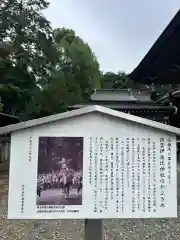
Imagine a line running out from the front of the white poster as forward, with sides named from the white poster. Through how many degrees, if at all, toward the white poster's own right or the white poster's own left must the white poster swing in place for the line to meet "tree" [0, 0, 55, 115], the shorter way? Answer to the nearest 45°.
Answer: approximately 180°

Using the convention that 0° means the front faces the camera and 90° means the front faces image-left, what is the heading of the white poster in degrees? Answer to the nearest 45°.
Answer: approximately 0°

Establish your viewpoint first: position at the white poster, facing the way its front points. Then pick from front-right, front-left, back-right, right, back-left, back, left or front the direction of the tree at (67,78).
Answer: back
